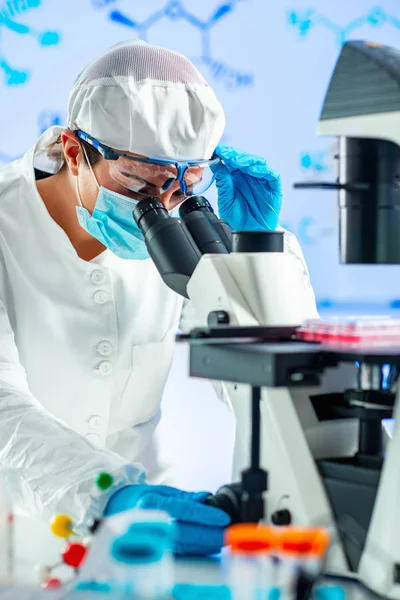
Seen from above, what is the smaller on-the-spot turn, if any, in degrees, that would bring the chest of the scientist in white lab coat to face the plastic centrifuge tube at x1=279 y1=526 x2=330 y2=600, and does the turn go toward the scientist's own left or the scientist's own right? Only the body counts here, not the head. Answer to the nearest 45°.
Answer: approximately 45° to the scientist's own right

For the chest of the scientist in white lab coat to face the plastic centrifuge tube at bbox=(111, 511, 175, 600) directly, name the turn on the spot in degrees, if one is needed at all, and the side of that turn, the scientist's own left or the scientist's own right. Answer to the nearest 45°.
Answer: approximately 45° to the scientist's own right

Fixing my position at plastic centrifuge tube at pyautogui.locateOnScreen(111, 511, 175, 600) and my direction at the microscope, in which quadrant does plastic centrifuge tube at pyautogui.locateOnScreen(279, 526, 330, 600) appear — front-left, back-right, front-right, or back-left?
front-right

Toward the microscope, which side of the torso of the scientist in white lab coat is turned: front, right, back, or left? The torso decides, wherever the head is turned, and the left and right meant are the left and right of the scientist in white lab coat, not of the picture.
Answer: front

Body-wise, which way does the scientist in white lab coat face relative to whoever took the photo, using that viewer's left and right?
facing the viewer and to the right of the viewer
